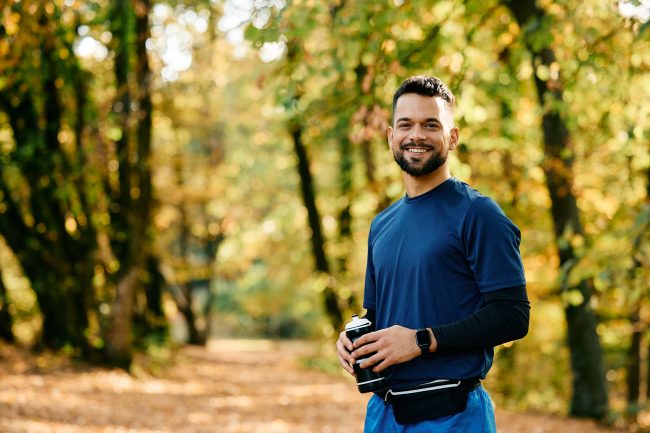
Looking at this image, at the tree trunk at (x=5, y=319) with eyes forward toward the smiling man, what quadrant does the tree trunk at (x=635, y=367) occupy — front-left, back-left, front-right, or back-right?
front-left

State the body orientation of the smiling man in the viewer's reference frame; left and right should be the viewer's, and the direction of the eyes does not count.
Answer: facing the viewer and to the left of the viewer

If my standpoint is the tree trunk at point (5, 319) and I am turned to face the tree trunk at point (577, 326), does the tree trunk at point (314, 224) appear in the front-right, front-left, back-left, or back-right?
front-left

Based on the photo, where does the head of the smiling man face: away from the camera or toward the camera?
toward the camera

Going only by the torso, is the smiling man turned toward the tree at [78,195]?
no

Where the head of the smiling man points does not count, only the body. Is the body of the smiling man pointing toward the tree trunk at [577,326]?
no

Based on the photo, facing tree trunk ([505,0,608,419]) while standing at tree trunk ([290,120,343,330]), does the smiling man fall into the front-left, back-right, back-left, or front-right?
front-right

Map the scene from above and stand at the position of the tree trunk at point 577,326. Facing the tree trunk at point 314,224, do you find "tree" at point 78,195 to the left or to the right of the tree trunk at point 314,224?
left

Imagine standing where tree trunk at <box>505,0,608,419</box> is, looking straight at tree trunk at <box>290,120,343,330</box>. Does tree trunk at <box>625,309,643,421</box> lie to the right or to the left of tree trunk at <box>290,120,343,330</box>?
right

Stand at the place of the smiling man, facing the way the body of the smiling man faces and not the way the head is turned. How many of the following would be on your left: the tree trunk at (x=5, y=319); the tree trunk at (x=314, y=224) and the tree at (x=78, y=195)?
0

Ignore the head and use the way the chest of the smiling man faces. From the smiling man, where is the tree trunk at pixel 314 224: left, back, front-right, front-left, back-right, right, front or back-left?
back-right

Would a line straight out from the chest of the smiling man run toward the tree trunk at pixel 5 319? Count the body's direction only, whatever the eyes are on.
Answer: no

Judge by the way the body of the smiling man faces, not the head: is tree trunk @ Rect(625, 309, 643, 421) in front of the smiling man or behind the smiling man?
behind
